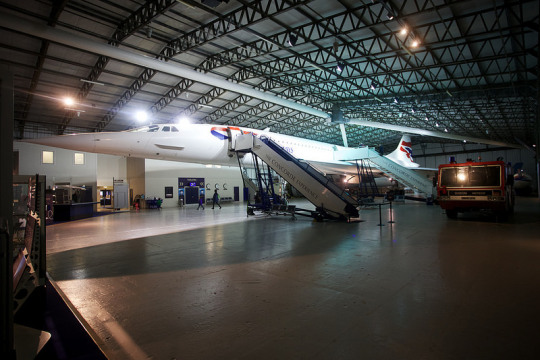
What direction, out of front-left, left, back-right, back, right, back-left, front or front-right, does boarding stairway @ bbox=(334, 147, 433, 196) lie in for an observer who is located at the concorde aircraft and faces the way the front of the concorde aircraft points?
back-left

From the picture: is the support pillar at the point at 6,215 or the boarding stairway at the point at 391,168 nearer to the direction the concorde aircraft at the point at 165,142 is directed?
the support pillar

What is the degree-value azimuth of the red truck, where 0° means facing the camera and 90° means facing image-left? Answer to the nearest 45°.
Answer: approximately 0°

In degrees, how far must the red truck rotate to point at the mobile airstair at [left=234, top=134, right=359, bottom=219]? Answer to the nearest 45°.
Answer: approximately 45° to its right

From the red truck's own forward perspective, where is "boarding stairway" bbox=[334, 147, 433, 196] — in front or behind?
behind
